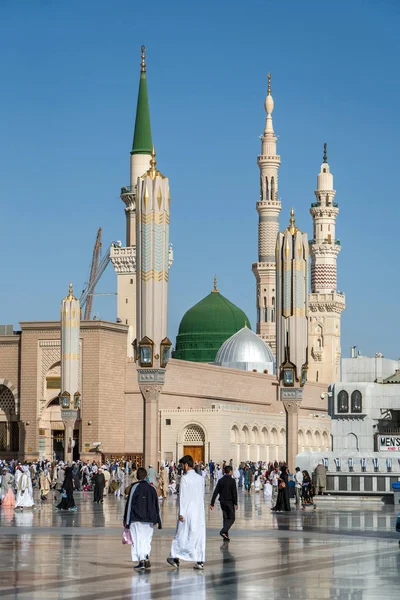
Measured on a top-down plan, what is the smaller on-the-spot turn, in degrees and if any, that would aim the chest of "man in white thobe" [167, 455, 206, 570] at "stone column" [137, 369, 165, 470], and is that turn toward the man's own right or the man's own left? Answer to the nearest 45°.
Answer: approximately 45° to the man's own right

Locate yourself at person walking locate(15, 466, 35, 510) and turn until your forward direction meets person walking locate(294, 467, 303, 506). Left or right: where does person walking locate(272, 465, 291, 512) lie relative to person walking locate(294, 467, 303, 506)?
right

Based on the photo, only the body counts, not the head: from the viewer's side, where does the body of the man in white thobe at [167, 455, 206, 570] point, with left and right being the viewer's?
facing away from the viewer and to the left of the viewer

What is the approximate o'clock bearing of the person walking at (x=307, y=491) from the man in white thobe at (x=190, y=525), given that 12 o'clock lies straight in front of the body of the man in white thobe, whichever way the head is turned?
The person walking is roughly at 2 o'clock from the man in white thobe.

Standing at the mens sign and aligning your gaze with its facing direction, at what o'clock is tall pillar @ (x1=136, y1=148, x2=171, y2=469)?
The tall pillar is roughly at 2 o'clock from the mens sign.

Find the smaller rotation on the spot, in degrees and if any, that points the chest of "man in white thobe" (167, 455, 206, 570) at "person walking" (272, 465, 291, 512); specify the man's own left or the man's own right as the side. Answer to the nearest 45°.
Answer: approximately 45° to the man's own right

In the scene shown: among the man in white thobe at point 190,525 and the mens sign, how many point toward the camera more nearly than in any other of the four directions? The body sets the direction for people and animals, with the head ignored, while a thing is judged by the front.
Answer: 1

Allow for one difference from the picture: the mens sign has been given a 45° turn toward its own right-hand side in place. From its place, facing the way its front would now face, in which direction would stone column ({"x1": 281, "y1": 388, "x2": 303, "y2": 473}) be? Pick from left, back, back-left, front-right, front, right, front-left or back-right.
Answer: right

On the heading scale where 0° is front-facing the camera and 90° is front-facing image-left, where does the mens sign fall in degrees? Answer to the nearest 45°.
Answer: approximately 0°

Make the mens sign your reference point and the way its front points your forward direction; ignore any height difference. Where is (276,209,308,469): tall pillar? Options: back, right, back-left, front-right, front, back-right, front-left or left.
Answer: back-right
